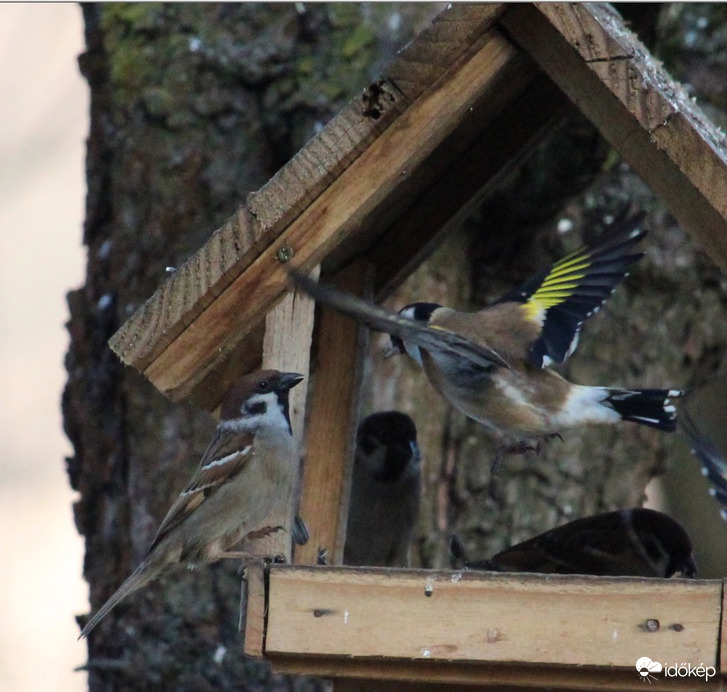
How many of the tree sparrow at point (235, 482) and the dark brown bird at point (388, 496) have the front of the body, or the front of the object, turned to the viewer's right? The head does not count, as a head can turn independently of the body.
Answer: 1

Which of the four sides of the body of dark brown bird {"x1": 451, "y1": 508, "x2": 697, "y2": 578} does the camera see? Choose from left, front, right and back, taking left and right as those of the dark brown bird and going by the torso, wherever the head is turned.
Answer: right

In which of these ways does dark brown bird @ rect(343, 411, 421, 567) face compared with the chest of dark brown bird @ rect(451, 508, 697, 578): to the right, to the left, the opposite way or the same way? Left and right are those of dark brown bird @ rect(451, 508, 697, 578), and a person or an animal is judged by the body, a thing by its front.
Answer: to the right

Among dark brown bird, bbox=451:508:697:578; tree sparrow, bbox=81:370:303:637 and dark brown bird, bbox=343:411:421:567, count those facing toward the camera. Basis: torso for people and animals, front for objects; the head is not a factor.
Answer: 1

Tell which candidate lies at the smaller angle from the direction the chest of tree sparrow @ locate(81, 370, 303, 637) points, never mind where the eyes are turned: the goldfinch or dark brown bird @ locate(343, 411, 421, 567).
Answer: the goldfinch

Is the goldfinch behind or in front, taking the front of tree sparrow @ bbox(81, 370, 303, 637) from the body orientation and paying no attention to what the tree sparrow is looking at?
in front

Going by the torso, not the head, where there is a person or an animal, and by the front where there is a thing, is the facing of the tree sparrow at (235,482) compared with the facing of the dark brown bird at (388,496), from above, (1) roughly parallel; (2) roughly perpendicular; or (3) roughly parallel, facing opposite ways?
roughly perpendicular

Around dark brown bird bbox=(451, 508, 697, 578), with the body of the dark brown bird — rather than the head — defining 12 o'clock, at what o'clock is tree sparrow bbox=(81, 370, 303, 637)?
The tree sparrow is roughly at 5 o'clock from the dark brown bird.

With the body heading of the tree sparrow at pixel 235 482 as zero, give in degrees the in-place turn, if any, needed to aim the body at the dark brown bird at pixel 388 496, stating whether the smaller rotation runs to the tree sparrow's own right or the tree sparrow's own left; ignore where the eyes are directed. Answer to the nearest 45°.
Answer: approximately 45° to the tree sparrow's own left

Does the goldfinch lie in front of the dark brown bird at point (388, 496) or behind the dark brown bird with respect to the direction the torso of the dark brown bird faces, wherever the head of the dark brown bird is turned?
in front

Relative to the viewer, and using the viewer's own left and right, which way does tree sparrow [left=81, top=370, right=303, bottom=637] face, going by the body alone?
facing to the right of the viewer

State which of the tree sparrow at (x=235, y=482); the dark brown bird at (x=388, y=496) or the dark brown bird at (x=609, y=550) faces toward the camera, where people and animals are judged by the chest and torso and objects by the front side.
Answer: the dark brown bird at (x=388, y=496)

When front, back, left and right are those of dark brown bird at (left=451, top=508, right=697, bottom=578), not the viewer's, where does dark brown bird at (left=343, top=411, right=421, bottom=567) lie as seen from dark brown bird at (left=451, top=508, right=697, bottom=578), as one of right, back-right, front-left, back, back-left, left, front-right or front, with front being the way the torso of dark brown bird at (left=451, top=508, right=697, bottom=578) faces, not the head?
back-left

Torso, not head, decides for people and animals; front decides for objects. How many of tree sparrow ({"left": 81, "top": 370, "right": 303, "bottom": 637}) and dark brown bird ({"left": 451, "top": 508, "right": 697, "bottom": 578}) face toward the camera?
0
